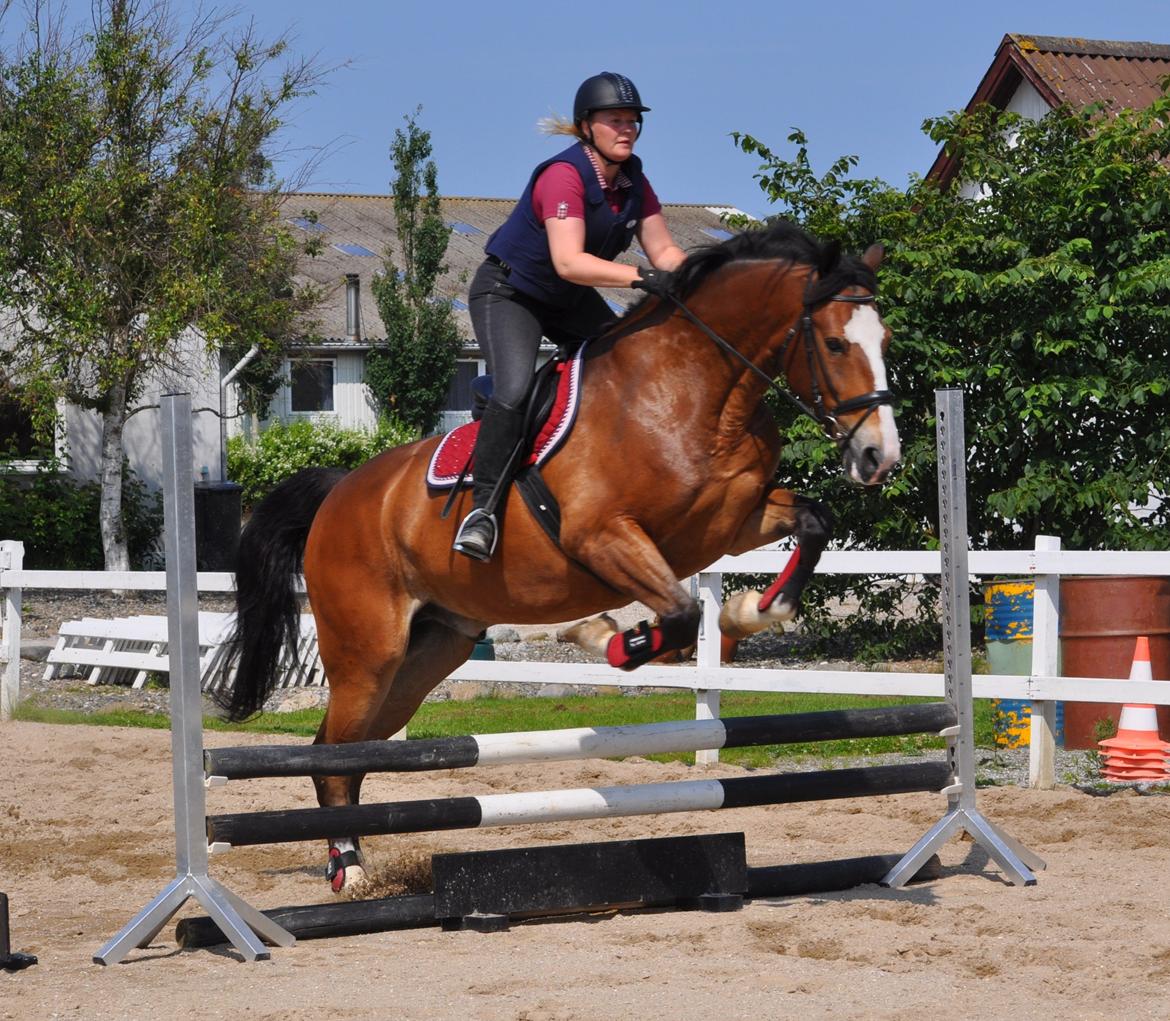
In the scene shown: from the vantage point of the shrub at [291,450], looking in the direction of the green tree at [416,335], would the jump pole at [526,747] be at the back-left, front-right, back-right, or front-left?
back-right

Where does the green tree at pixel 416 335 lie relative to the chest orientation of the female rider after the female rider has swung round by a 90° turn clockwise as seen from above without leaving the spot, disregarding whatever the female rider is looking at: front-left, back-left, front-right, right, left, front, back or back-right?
back-right

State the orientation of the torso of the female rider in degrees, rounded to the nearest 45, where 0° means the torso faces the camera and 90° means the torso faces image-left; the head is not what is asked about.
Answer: approximately 315°

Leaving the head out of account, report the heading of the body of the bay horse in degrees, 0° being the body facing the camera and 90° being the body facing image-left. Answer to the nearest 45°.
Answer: approximately 315°
